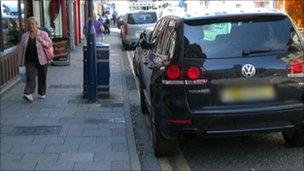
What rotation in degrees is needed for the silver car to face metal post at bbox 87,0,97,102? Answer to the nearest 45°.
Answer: approximately 180°

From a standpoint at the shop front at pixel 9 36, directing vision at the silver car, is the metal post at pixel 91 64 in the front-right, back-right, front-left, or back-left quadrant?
back-right

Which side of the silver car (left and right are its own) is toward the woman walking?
back

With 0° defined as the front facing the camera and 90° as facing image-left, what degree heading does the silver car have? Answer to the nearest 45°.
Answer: approximately 180°

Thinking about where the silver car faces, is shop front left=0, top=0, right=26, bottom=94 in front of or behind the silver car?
behind

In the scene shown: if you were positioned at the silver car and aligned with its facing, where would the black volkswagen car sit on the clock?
The black volkswagen car is roughly at 6 o'clock from the silver car.

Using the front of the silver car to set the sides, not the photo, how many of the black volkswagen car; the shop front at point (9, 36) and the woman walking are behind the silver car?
3

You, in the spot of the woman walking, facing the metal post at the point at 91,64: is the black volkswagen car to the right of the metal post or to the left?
right

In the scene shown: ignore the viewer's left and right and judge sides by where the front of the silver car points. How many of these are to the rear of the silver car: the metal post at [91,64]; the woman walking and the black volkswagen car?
3
